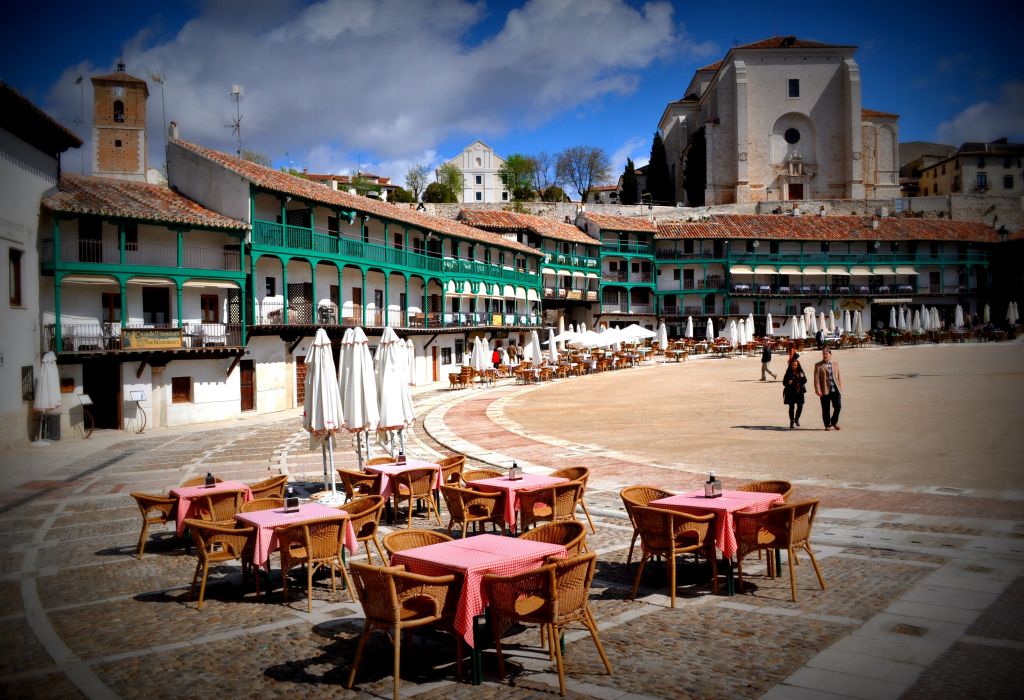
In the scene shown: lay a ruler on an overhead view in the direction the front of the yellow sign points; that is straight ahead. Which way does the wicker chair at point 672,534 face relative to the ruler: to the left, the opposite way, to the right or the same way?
to the left

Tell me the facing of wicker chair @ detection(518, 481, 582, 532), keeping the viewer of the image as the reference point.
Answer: facing away from the viewer and to the left of the viewer

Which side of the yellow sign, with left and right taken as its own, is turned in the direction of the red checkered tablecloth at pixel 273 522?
front

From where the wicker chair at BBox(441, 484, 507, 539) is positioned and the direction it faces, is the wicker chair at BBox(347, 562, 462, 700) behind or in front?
behind

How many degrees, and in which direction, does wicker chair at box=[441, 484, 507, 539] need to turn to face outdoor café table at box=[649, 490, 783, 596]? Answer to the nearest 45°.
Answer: approximately 90° to its right

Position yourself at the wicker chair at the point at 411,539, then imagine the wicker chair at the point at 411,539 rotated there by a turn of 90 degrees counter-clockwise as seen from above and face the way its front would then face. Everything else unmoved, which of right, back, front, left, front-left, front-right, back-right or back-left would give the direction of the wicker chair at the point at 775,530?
front-right

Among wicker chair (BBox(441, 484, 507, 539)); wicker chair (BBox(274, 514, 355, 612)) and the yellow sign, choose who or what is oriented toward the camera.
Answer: the yellow sign

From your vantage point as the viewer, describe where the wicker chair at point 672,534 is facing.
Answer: facing away from the viewer and to the right of the viewer

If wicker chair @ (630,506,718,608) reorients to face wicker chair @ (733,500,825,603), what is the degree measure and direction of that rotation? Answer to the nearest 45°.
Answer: approximately 45° to its right

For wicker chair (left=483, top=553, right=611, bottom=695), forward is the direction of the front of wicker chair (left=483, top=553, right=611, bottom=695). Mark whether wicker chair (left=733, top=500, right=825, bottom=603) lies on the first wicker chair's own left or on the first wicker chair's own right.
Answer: on the first wicker chair's own right

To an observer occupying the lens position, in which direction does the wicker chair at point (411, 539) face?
facing the viewer and to the right of the viewer

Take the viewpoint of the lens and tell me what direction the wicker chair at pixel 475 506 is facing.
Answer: facing away from the viewer and to the right of the viewer
